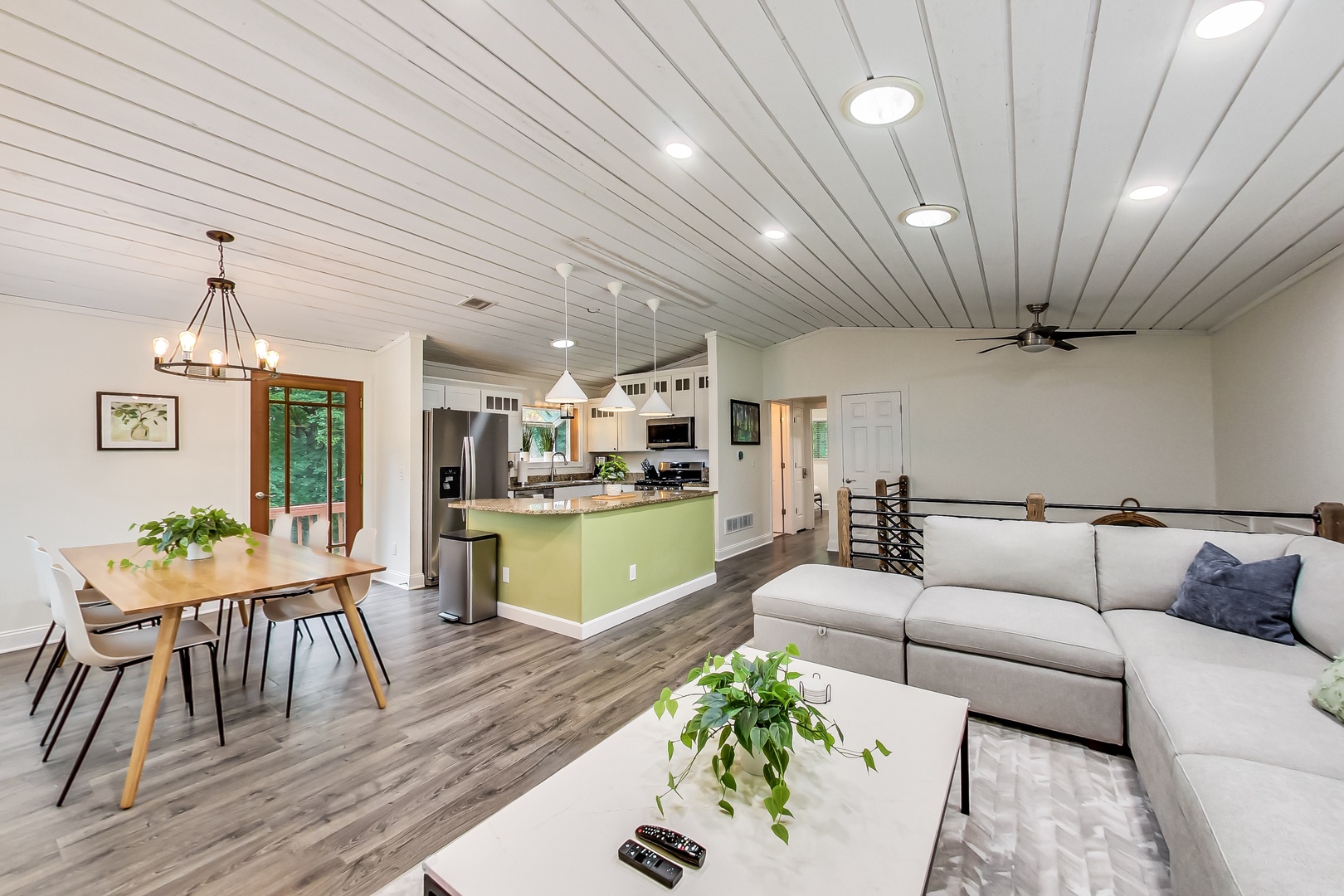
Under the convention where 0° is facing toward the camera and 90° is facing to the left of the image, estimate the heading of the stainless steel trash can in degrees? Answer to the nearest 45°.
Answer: approximately 45°

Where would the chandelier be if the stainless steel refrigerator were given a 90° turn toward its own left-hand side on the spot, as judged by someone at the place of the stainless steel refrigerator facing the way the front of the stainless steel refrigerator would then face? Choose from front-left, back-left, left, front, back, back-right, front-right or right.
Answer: back

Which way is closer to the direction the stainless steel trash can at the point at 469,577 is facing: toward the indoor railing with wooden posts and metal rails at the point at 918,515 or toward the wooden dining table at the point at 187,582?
the wooden dining table

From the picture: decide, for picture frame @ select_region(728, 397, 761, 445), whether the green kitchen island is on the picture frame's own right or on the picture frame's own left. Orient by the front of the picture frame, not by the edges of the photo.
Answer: on the picture frame's own right

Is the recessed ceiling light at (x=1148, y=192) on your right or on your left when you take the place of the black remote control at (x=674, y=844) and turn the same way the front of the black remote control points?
on your right

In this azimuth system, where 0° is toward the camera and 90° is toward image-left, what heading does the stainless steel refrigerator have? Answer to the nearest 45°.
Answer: approximately 315°

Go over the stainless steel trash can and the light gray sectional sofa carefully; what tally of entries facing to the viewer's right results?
0

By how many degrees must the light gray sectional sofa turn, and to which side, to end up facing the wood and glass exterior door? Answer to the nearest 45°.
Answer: approximately 45° to its right

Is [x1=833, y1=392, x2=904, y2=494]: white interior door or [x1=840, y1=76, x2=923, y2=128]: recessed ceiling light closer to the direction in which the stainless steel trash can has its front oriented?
the recessed ceiling light

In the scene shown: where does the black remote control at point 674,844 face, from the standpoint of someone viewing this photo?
facing away from the viewer and to the left of the viewer

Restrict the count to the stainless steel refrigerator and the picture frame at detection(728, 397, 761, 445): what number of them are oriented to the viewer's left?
0

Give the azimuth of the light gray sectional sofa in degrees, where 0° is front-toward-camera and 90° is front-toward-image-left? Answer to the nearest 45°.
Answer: approximately 45°

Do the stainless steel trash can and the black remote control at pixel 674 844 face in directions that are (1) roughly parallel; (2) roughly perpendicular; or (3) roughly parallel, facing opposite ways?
roughly perpendicular

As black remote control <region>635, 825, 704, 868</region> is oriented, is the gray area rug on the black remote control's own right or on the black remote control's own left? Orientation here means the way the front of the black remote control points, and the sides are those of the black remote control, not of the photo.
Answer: on the black remote control's own right
